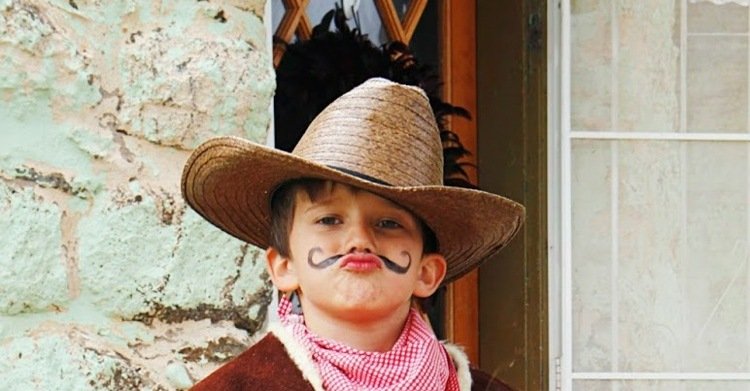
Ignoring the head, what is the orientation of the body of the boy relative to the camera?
toward the camera

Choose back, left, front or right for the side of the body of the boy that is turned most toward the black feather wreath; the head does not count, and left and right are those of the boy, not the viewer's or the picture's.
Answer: back

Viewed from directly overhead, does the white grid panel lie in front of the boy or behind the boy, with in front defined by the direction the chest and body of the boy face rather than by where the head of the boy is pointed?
behind
